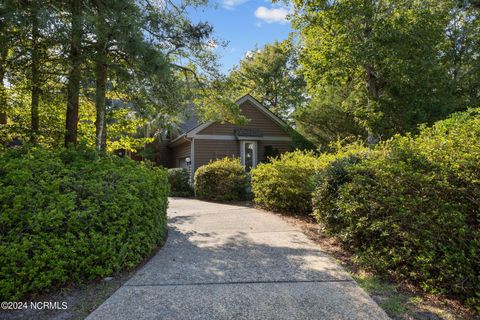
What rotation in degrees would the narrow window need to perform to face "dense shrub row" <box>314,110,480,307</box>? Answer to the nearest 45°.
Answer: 0° — it already faces it

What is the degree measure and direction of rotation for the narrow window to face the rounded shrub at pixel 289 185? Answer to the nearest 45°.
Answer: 0° — it already faces it

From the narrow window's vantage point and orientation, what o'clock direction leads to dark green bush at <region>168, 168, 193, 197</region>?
The dark green bush is roughly at 2 o'clock from the narrow window.

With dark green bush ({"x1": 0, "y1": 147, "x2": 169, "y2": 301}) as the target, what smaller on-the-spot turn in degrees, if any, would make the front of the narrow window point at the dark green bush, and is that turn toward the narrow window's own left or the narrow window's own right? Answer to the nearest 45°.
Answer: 0° — it already faces it

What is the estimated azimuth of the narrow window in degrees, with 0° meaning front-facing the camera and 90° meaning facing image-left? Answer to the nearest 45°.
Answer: approximately 0°

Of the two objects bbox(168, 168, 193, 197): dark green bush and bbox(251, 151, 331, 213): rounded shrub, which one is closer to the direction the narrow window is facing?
the rounded shrub
